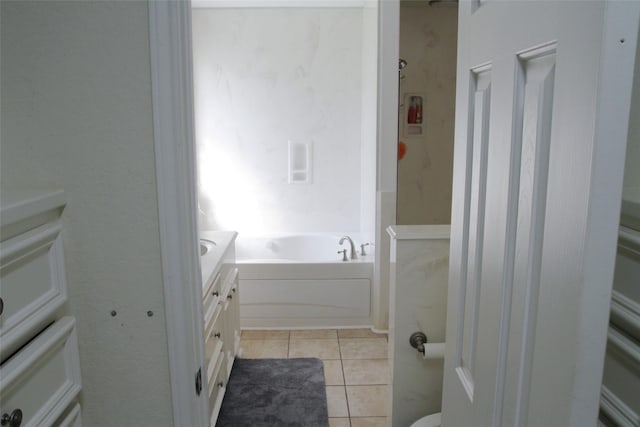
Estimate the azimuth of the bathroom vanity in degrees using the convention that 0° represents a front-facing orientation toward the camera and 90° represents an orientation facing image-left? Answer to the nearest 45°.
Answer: approximately 270°

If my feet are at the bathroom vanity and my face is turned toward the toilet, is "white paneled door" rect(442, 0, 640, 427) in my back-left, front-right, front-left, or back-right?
front-right

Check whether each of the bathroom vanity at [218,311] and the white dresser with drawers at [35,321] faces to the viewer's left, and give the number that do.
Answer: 0

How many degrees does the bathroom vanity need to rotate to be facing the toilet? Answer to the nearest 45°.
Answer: approximately 45° to its right

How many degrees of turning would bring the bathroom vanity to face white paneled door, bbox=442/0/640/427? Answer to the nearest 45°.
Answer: approximately 90° to its right

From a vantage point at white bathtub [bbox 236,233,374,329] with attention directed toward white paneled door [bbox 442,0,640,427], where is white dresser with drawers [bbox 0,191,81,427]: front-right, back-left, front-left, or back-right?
front-right
